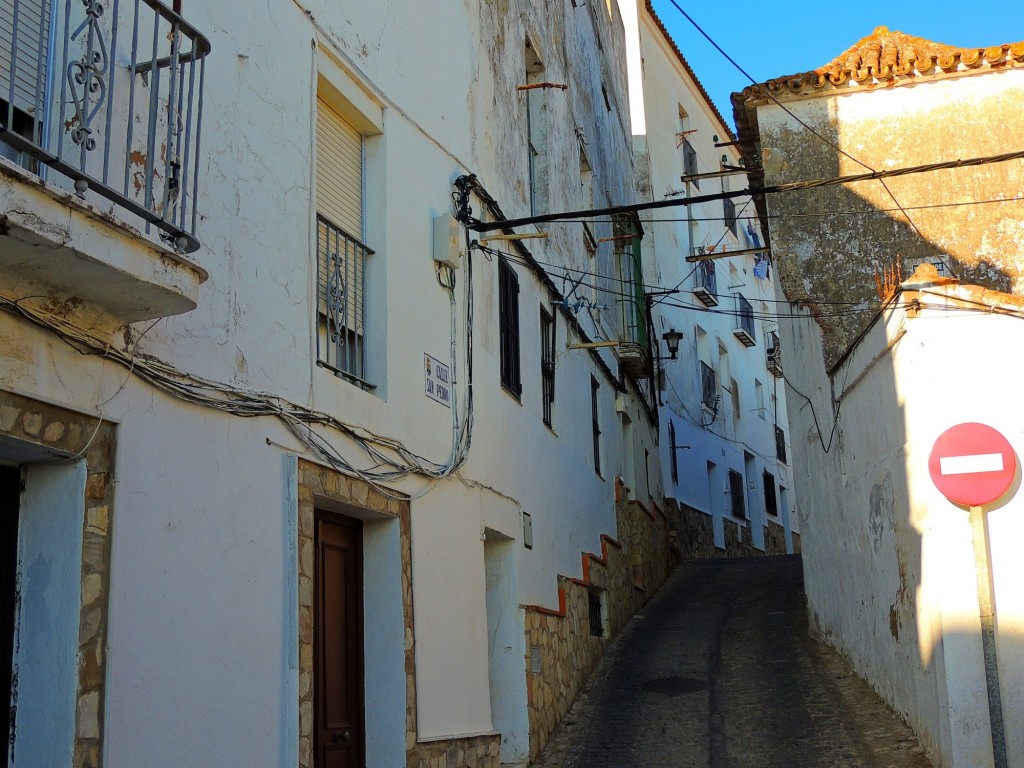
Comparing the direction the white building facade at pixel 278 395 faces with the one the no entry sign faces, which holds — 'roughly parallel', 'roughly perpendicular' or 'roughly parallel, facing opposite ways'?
roughly perpendicular

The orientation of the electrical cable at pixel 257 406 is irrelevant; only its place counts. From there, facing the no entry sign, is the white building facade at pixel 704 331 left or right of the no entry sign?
left

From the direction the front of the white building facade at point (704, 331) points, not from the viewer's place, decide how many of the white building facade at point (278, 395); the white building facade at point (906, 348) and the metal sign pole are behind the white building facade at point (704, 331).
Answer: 0

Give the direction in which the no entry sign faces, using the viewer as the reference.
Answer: facing the viewer

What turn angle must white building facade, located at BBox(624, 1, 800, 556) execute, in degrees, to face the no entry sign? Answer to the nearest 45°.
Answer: approximately 45° to its right

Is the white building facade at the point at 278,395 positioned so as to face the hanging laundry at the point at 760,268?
no

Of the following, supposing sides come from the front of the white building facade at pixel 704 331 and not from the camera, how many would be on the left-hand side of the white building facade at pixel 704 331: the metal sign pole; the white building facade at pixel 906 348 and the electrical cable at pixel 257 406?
0

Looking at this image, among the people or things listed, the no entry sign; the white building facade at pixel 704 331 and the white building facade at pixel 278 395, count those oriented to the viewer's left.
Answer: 0

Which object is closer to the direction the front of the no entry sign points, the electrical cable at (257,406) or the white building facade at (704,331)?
the electrical cable

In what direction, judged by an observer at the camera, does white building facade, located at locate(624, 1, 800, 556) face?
facing the viewer and to the right of the viewer

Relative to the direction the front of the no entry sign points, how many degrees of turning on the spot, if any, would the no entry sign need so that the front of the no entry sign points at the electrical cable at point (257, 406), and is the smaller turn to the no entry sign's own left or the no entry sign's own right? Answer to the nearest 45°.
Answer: approximately 45° to the no entry sign's own right

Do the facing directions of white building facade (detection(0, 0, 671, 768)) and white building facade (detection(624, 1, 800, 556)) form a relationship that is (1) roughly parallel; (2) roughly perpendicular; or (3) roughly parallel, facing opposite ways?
roughly parallel

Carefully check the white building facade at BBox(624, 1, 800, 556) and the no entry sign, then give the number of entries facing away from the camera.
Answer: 0

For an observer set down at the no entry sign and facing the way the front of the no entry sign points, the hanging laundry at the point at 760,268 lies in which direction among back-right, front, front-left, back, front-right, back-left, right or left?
back
